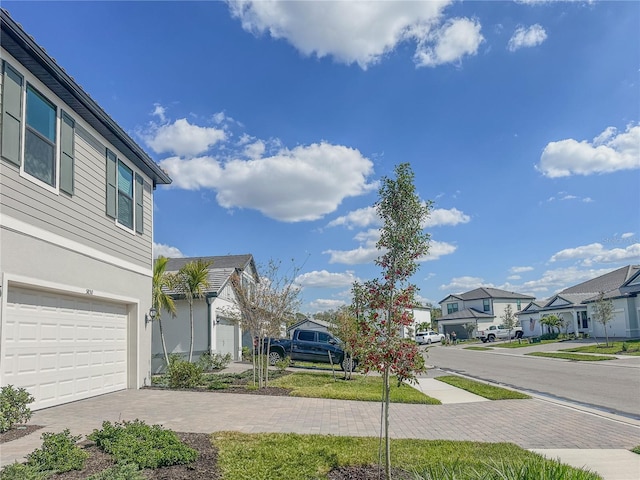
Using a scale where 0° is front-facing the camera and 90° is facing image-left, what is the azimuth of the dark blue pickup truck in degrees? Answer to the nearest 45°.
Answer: approximately 270°

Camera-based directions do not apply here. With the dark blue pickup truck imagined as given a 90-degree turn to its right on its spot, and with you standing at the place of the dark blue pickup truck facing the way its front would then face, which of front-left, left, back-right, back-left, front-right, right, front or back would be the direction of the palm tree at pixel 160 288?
front-right

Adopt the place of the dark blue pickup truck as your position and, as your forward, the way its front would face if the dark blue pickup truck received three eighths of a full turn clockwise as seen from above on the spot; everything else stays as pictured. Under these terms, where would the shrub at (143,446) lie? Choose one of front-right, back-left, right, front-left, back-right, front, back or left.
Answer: front-left

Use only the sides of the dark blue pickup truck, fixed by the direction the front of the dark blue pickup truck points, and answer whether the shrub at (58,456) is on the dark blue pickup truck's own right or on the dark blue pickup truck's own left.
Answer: on the dark blue pickup truck's own right

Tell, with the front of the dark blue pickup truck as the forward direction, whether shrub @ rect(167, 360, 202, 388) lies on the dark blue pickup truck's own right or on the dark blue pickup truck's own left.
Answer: on the dark blue pickup truck's own right

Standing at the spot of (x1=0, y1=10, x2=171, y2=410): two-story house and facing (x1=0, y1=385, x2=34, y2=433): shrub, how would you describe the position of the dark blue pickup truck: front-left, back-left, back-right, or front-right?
back-left

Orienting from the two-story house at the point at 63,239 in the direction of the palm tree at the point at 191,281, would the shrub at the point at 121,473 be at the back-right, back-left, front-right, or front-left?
back-right

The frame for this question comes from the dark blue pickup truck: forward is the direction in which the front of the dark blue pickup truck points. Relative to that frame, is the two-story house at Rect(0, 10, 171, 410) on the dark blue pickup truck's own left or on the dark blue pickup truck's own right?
on the dark blue pickup truck's own right

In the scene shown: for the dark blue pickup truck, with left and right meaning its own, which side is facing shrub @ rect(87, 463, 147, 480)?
right

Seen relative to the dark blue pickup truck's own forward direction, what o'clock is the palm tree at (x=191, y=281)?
The palm tree is roughly at 5 o'clock from the dark blue pickup truck.

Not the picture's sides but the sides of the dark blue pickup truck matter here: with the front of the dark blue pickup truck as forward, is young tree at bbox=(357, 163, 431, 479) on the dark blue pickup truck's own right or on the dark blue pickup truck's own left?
on the dark blue pickup truck's own right
